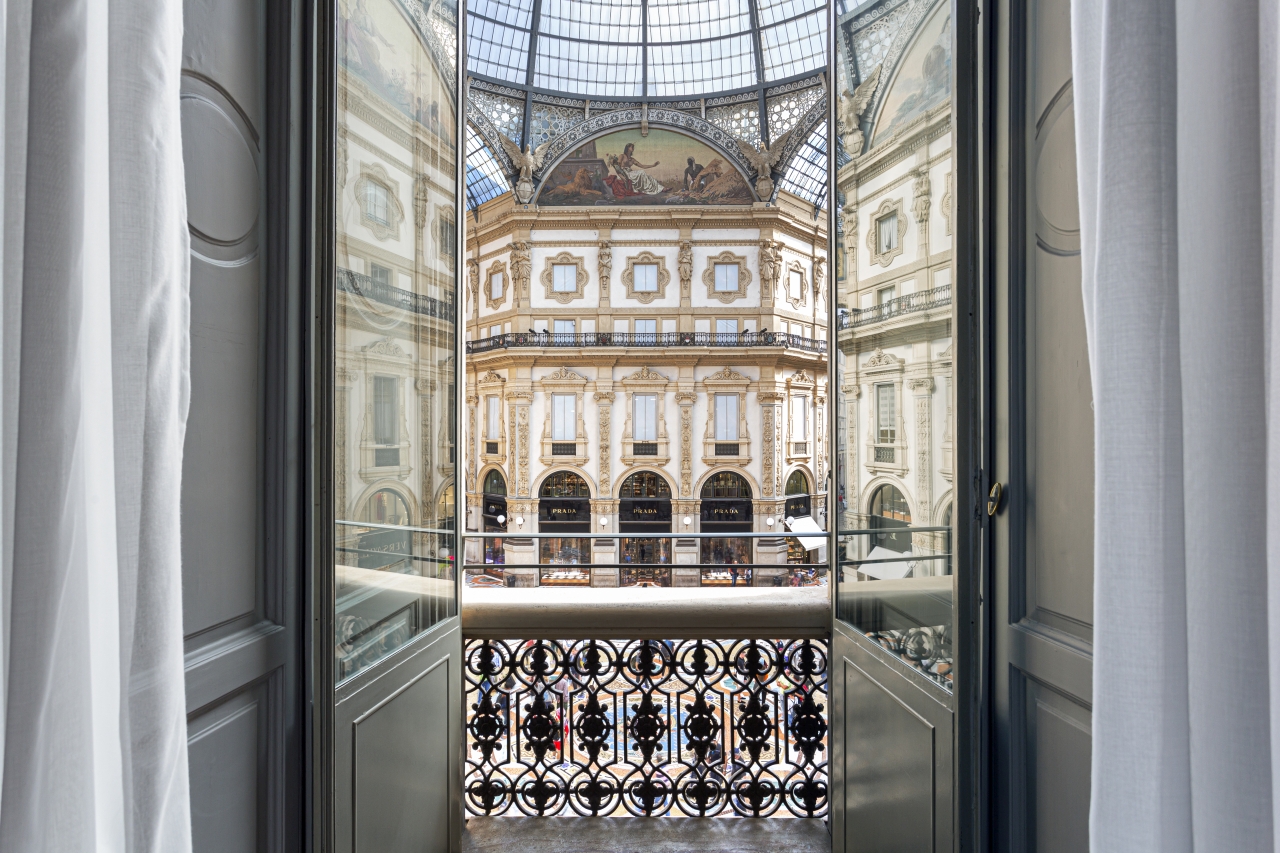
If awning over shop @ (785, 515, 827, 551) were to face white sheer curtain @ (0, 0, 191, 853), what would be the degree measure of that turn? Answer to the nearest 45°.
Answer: approximately 45° to its right

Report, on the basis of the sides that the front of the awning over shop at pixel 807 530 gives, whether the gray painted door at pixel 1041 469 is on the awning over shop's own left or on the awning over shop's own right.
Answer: on the awning over shop's own left

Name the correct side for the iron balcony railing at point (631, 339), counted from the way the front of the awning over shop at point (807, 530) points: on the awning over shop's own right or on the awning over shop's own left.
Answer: on the awning over shop's own right

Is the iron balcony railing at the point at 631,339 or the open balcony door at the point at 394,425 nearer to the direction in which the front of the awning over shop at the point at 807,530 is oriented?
the open balcony door

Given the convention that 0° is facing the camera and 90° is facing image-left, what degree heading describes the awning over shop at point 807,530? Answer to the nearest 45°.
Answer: approximately 45°

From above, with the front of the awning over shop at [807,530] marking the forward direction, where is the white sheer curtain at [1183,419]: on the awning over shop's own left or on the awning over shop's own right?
on the awning over shop's own left
